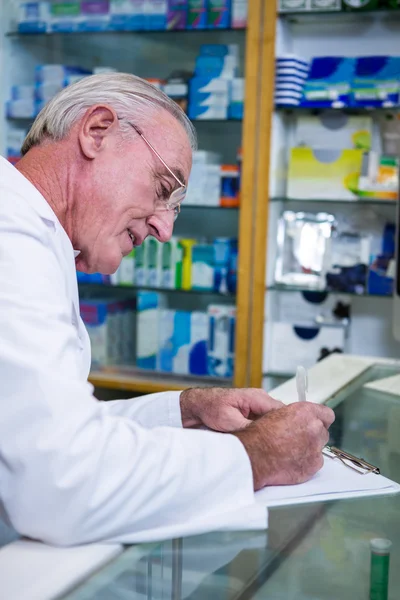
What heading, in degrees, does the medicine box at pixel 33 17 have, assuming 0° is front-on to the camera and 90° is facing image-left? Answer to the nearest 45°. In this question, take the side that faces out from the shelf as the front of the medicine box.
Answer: approximately 0°

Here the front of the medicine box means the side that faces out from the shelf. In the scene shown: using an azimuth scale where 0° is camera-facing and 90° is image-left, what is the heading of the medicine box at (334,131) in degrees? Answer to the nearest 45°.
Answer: approximately 0°

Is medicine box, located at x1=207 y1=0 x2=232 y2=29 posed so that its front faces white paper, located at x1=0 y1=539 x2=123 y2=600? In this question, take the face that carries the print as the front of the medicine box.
yes

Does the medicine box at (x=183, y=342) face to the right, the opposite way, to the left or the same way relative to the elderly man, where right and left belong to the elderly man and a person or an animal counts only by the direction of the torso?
to the right

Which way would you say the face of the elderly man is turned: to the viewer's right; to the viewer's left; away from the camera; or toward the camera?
to the viewer's right
